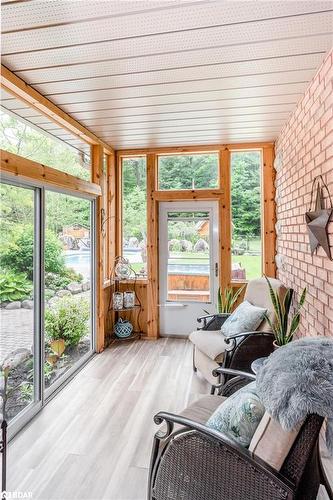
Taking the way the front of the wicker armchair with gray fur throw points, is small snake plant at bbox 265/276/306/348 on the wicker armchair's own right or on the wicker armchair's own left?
on the wicker armchair's own right

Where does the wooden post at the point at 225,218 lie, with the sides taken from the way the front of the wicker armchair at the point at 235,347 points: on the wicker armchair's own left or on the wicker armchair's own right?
on the wicker armchair's own right

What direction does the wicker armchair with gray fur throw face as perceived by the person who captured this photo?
facing away from the viewer and to the left of the viewer

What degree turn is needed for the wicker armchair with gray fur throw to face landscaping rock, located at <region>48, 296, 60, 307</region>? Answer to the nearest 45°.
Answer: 0° — it already faces it

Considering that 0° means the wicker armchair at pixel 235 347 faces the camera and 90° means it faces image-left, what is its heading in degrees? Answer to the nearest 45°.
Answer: approximately 45°

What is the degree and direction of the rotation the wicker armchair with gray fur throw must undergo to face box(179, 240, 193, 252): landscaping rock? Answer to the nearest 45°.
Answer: approximately 45° to its right
